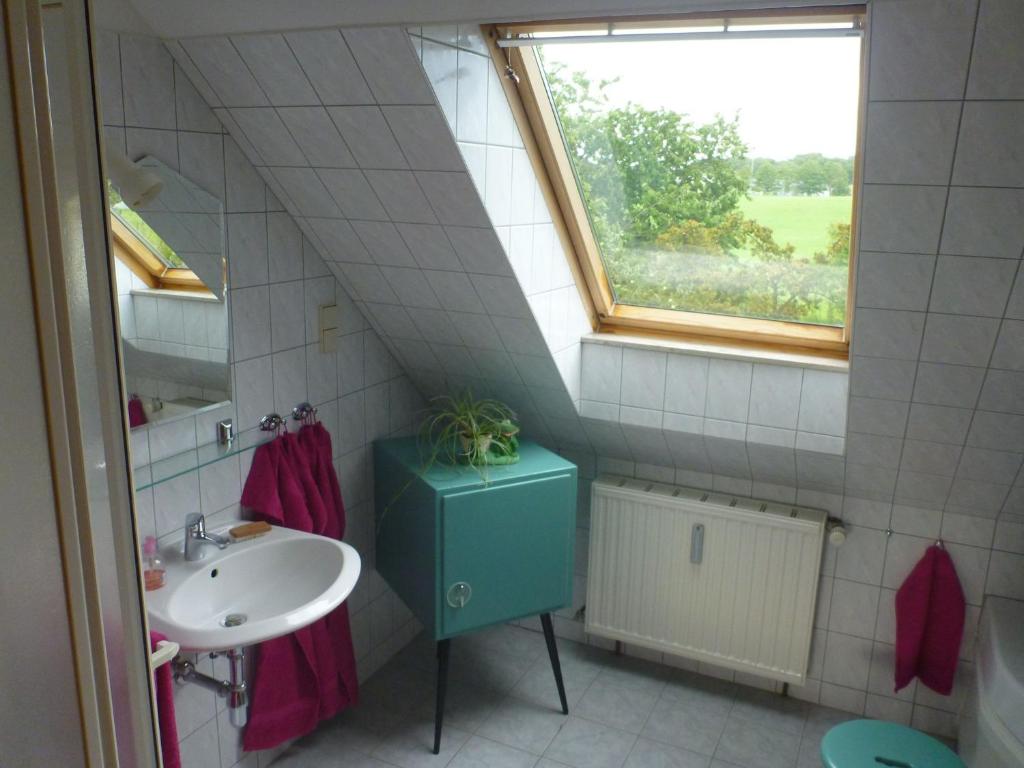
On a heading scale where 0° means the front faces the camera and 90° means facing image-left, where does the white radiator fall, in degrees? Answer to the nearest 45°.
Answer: approximately 0°

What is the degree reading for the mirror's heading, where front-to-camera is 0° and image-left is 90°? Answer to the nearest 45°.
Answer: approximately 315°

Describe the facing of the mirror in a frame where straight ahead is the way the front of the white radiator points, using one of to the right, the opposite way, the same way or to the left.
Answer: to the left

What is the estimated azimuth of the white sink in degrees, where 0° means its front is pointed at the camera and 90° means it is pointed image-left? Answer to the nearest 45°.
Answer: approximately 315°

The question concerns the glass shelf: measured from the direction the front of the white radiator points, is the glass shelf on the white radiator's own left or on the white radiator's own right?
on the white radiator's own right

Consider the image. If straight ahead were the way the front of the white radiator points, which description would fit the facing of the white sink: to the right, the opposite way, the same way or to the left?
to the left

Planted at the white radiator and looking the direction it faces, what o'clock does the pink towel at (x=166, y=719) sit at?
The pink towel is roughly at 1 o'clock from the white radiator.
